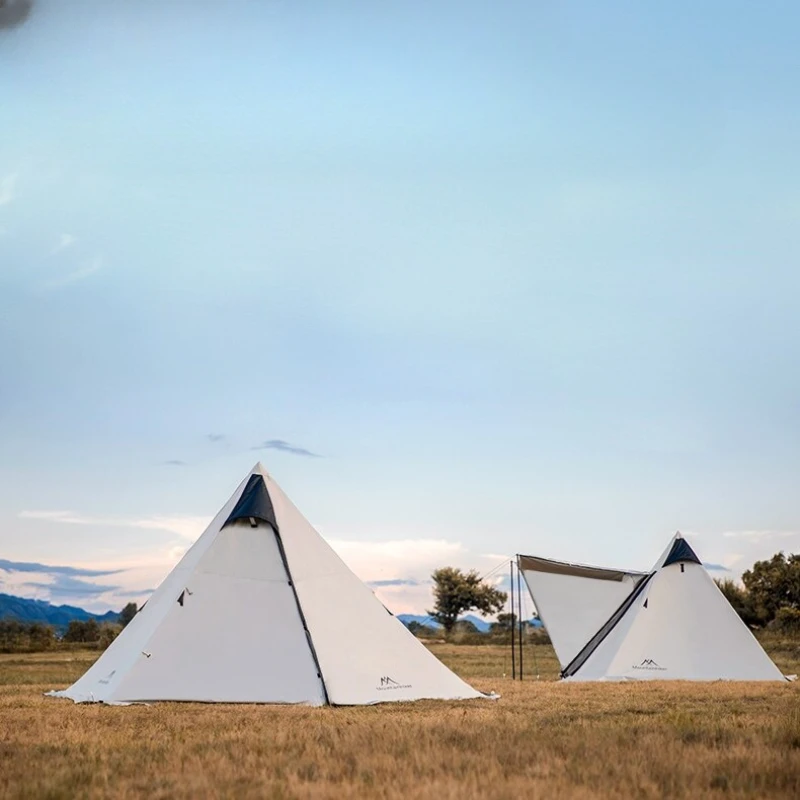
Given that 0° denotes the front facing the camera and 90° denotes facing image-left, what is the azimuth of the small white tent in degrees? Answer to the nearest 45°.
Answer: approximately 90°

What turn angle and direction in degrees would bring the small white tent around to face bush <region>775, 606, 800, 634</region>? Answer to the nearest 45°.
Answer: approximately 90° to its right

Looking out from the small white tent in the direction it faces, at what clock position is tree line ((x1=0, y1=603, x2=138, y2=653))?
The tree line is roughly at 1 o'clock from the small white tent.

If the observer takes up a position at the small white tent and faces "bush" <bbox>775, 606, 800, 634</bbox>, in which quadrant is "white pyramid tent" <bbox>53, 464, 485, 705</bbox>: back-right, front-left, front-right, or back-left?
back-left

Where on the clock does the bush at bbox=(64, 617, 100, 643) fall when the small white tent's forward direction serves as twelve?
The bush is roughly at 1 o'clock from the small white tent.

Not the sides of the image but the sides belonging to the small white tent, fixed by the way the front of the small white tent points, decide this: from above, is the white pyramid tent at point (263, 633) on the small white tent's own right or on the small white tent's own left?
on the small white tent's own left

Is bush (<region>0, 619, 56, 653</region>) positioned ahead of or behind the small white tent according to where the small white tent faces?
ahead
